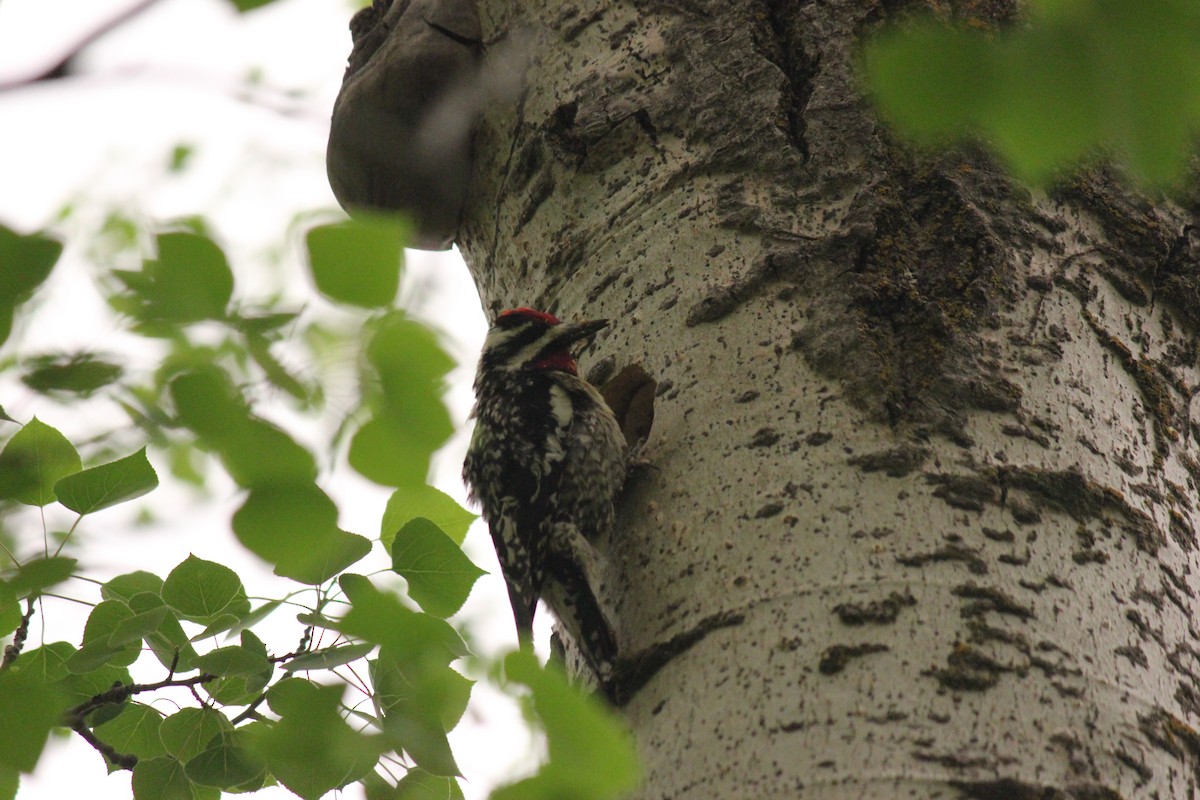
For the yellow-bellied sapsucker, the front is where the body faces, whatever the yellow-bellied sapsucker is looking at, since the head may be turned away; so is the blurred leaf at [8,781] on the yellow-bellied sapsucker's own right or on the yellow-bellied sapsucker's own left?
on the yellow-bellied sapsucker's own right

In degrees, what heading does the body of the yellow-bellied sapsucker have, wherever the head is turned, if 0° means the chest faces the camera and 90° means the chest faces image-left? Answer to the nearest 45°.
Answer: approximately 270°

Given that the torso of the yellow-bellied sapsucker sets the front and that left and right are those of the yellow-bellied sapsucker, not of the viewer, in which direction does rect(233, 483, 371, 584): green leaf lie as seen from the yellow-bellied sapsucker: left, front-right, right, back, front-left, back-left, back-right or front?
right

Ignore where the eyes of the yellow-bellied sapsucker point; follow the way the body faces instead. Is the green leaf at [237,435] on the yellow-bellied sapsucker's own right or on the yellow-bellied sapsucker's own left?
on the yellow-bellied sapsucker's own right

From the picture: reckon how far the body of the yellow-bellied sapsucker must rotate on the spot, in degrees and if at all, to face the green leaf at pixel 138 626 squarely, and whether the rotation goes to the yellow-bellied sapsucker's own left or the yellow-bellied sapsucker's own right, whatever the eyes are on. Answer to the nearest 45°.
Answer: approximately 135° to the yellow-bellied sapsucker's own right

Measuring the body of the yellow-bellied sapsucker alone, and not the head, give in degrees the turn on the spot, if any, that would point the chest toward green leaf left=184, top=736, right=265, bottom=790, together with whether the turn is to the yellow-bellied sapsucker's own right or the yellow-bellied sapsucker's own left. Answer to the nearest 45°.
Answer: approximately 90° to the yellow-bellied sapsucker's own right

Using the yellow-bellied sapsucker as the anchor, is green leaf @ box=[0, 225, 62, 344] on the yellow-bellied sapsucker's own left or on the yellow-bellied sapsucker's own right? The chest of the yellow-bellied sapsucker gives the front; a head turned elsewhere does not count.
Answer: on the yellow-bellied sapsucker's own right
